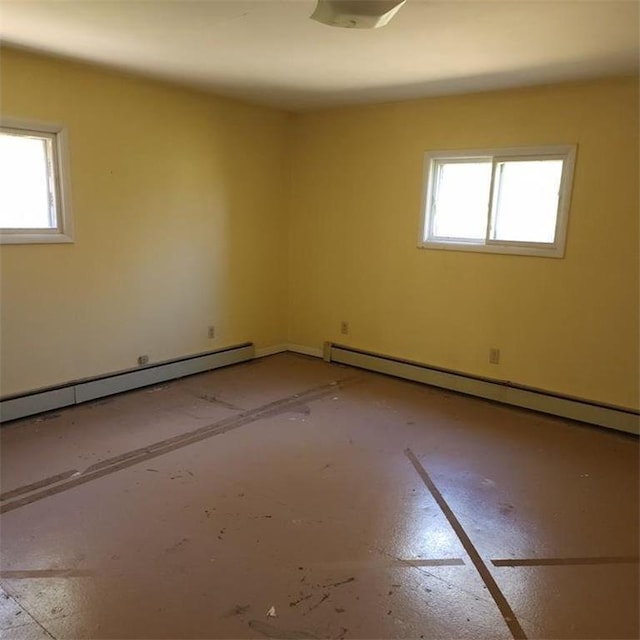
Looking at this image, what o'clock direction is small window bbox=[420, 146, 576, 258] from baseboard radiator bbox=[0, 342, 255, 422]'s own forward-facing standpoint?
The small window is roughly at 11 o'clock from the baseboard radiator.

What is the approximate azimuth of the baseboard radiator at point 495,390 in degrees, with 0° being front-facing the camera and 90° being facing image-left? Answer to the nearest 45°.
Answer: approximately 45°

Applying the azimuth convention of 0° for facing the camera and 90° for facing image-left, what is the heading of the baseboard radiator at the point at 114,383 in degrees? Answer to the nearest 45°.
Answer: approximately 315°

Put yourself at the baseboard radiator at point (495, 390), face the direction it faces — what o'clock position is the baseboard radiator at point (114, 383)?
the baseboard radiator at point (114, 383) is roughly at 1 o'clock from the baseboard radiator at point (495, 390).
